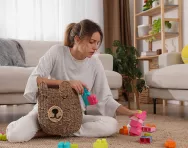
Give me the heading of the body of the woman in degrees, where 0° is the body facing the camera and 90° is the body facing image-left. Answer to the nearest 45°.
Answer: approximately 0°

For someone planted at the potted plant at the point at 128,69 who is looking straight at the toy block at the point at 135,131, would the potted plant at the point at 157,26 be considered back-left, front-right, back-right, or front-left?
back-left

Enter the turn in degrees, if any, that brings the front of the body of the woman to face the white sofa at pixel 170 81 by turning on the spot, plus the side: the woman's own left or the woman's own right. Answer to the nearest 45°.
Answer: approximately 135° to the woman's own left

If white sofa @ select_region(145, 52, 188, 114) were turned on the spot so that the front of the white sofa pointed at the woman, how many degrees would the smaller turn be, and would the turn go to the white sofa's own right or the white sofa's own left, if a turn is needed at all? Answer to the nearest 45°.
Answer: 0° — it already faces them

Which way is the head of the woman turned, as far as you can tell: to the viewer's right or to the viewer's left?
to the viewer's right

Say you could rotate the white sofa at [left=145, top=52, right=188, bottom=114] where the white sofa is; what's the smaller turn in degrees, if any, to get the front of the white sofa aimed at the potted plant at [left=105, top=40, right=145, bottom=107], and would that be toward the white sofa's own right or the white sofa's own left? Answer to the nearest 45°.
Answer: approximately 90° to the white sofa's own right

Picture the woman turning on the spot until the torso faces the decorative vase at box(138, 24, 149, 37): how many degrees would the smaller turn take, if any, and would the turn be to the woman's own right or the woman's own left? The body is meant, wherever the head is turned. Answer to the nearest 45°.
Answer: approximately 180°

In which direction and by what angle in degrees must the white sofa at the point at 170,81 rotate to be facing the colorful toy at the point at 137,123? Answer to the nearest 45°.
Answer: approximately 45° to its left
